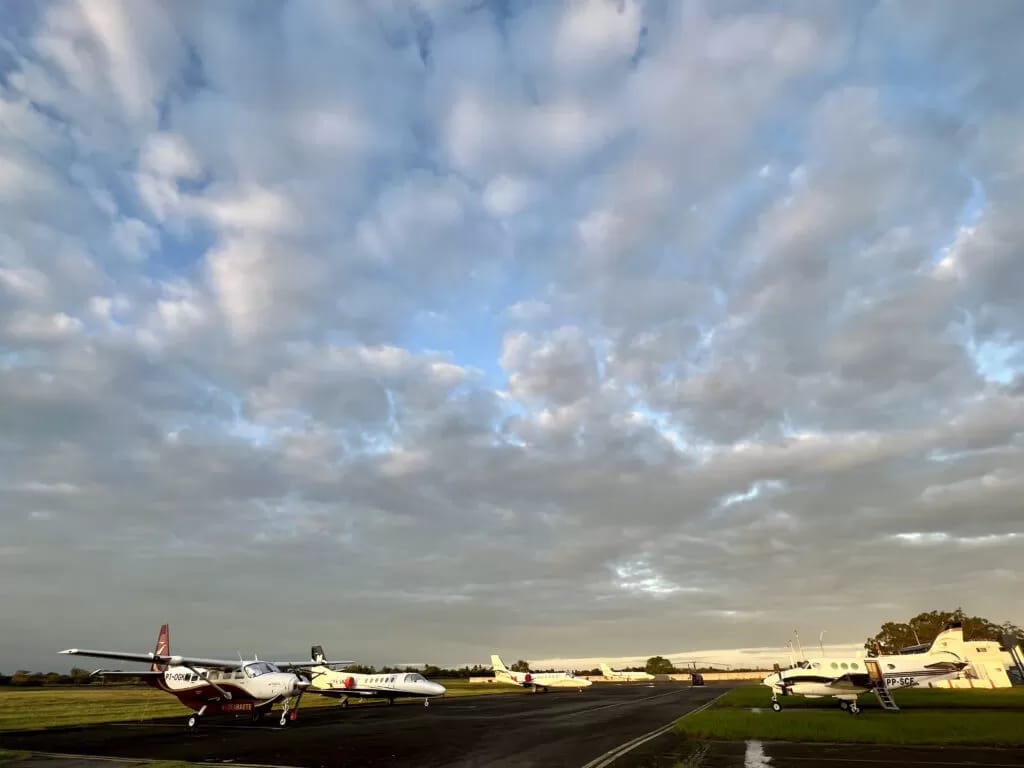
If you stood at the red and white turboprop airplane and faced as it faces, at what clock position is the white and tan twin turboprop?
The white and tan twin turboprop is roughly at 11 o'clock from the red and white turboprop airplane.

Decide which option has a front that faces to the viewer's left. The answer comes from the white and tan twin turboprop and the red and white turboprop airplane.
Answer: the white and tan twin turboprop

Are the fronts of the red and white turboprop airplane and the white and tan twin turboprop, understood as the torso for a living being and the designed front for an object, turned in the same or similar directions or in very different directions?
very different directions

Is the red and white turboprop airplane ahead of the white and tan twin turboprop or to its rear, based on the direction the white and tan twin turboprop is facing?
ahead

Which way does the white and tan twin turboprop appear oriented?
to the viewer's left

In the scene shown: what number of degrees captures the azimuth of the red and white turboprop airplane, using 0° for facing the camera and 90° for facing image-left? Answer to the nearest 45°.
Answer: approximately 315°

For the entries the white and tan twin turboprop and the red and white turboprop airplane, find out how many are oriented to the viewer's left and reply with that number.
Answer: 1
